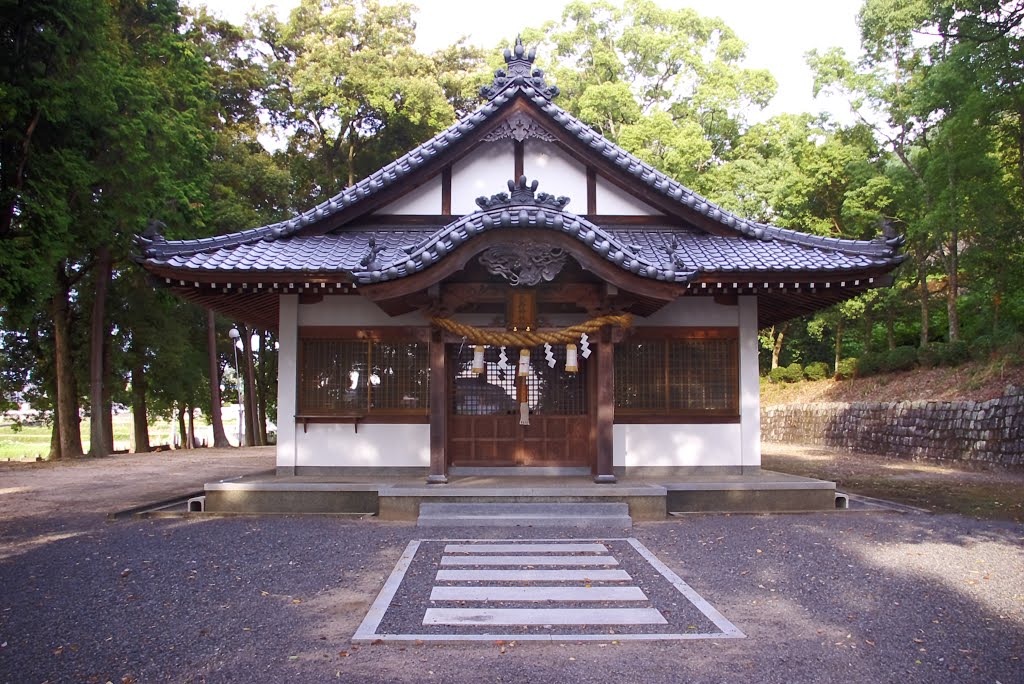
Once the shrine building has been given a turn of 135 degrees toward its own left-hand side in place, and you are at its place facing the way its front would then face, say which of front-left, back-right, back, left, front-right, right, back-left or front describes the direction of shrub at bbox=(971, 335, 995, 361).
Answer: front

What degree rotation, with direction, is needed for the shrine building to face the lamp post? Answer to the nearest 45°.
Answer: approximately 135° to its right

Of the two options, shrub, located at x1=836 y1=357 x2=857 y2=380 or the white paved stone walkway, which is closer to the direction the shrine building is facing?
the white paved stone walkway

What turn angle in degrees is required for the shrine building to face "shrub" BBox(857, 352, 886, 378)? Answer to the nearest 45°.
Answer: approximately 135° to its left

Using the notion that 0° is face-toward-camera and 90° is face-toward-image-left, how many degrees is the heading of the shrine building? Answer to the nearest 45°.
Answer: approximately 0°

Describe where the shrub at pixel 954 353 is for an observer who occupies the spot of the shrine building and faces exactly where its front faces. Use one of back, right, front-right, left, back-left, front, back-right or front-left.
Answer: back-left

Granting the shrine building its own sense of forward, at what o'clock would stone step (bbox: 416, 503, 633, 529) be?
The stone step is roughly at 12 o'clock from the shrine building.

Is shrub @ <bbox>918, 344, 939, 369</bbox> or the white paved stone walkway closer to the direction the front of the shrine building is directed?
the white paved stone walkway

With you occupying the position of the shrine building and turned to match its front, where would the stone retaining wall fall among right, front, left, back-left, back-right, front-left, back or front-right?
back-left

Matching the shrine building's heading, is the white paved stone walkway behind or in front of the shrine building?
in front

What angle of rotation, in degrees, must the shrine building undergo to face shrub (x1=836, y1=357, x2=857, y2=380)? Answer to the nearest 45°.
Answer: approximately 135° to its left
